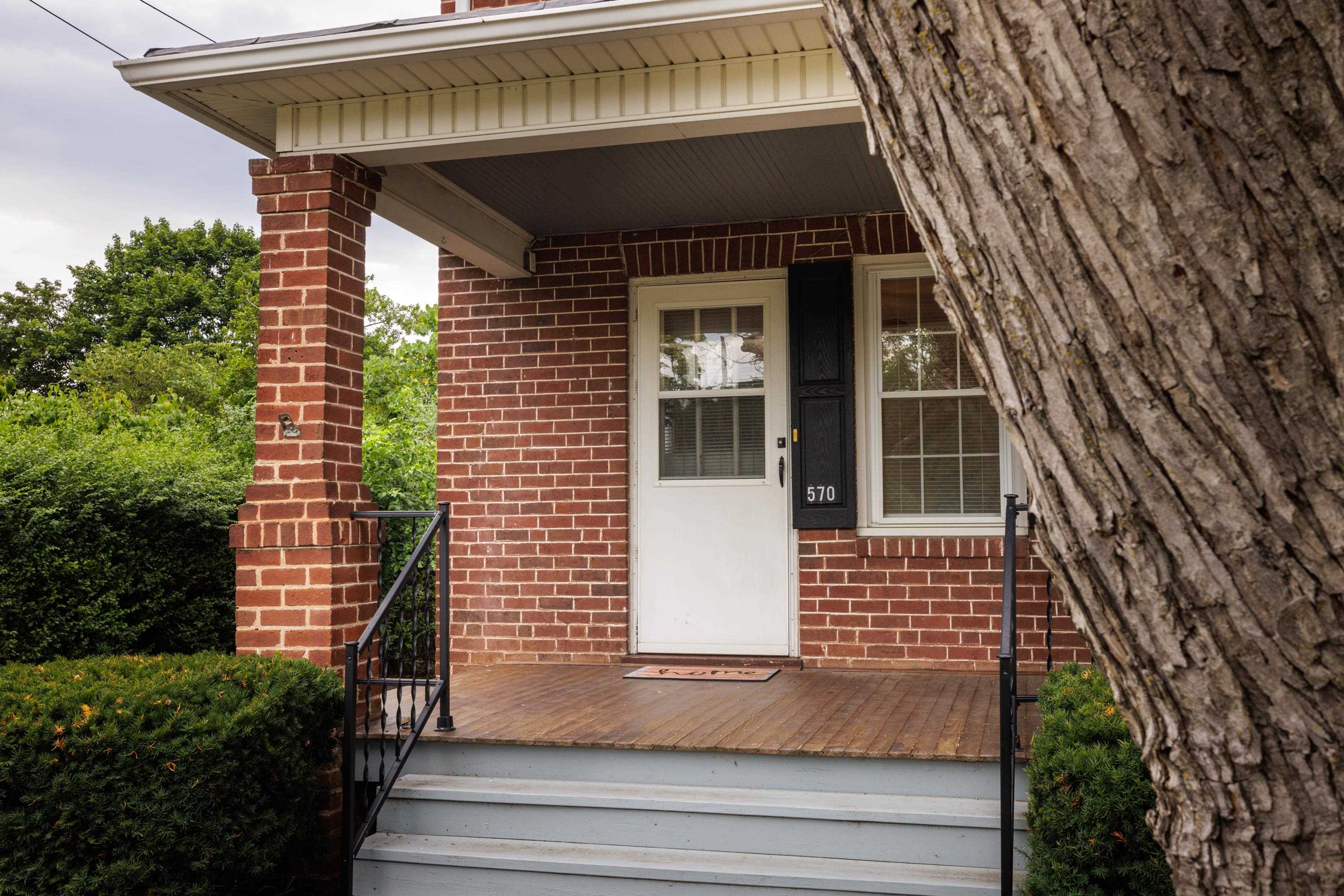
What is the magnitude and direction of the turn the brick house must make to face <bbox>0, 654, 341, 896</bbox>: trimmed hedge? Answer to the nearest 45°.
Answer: approximately 45° to its right

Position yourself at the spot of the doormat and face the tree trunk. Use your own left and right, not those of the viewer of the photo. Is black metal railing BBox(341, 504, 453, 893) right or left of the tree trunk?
right

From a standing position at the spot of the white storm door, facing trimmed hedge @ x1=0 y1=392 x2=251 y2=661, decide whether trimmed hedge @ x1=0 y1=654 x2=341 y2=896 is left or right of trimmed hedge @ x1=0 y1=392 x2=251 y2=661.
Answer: left

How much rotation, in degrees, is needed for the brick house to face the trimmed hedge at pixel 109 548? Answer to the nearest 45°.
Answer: approximately 90° to its right

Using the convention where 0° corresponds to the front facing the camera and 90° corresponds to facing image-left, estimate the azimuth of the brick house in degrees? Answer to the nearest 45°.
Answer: approximately 0°

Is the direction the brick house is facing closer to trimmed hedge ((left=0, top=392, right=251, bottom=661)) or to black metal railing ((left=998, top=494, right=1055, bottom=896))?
the black metal railing
